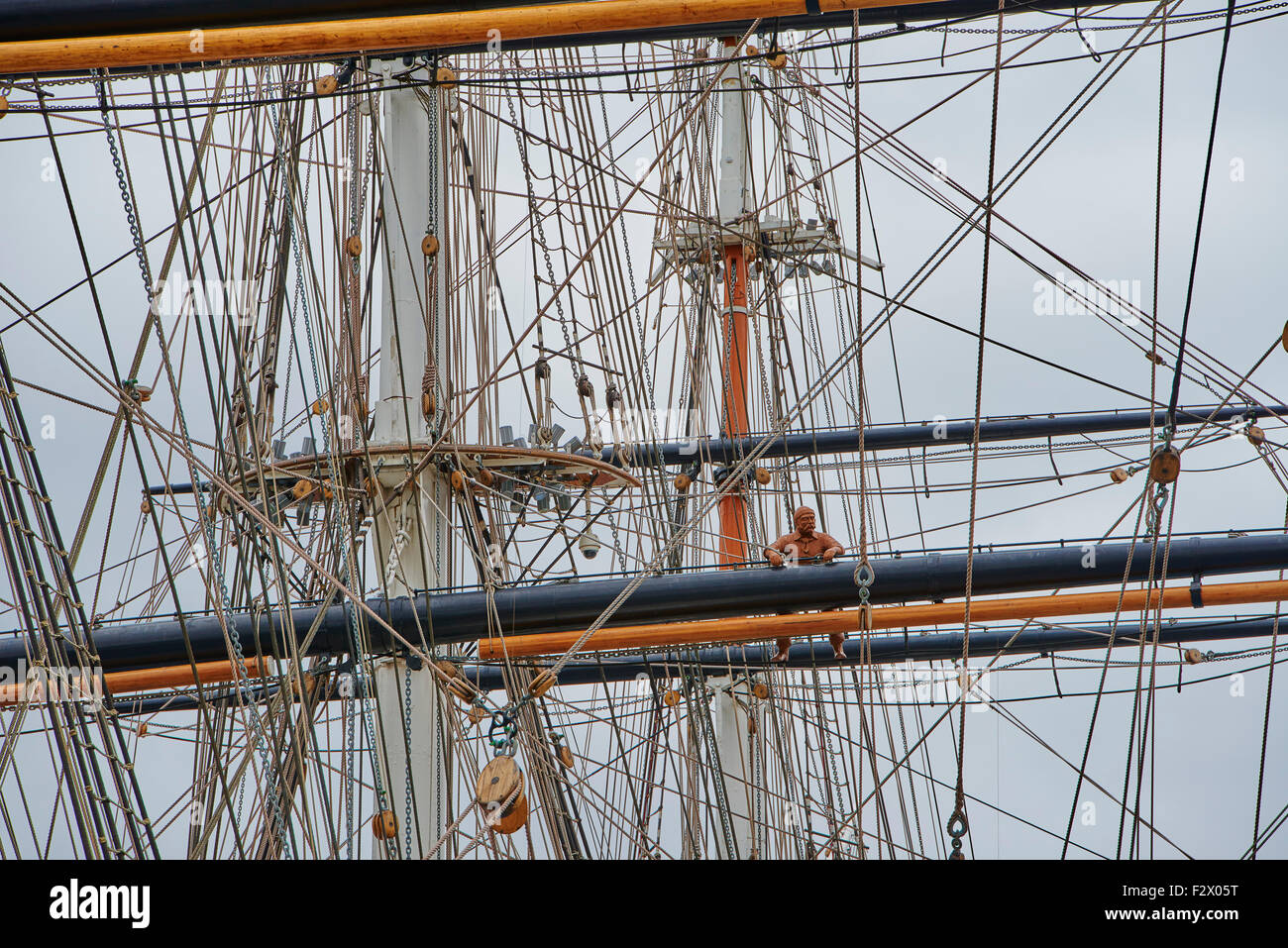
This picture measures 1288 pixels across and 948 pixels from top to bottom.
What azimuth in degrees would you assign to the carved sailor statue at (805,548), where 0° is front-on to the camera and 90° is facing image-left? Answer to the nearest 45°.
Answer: approximately 0°
